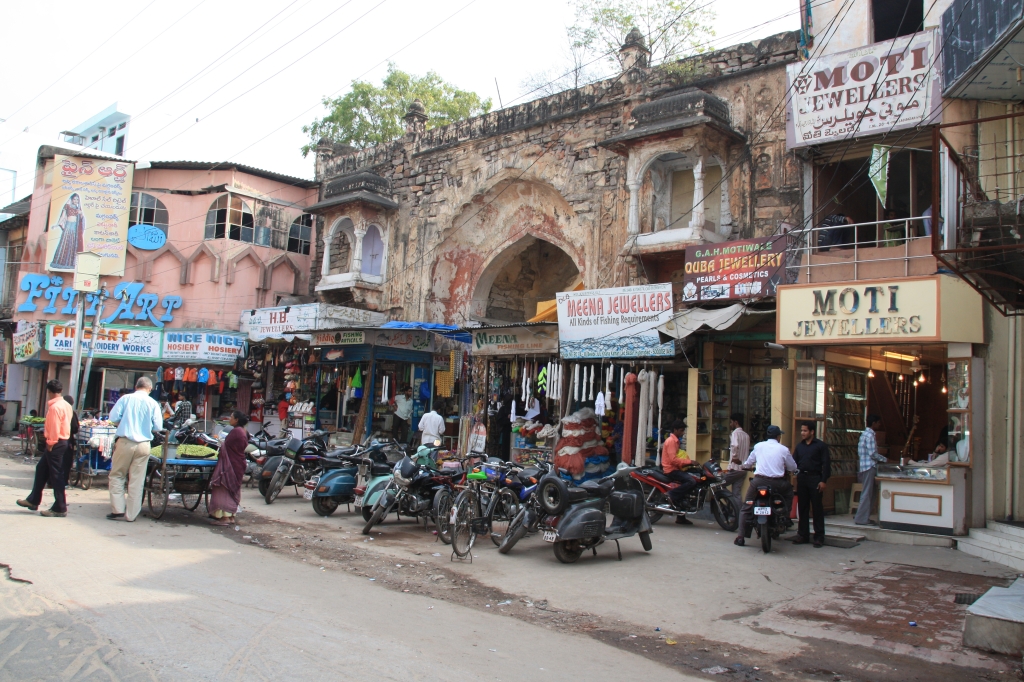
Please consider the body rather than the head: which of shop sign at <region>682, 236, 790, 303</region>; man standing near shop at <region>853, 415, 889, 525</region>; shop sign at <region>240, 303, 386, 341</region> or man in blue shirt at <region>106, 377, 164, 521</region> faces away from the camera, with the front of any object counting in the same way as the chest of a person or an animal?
the man in blue shirt

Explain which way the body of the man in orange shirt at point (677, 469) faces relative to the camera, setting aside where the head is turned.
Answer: to the viewer's right

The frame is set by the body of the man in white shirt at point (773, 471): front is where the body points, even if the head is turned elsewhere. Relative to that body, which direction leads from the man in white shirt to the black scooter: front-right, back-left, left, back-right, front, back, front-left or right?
back-left

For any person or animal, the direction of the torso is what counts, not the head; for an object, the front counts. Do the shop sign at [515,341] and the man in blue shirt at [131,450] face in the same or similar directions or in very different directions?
very different directions

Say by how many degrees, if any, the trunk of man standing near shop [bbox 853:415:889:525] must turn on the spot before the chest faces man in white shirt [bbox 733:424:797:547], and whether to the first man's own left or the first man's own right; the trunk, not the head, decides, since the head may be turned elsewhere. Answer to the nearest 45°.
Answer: approximately 135° to the first man's own right

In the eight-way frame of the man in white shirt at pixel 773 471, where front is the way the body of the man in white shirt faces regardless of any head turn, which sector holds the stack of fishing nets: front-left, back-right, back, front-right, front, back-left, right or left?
front-left

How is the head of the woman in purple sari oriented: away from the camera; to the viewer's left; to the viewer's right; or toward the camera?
to the viewer's left
